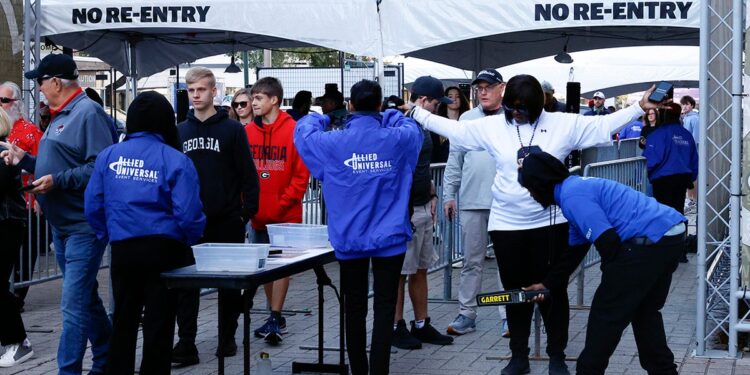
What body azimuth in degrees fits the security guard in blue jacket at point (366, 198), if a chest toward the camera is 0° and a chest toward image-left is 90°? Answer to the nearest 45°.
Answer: approximately 180°

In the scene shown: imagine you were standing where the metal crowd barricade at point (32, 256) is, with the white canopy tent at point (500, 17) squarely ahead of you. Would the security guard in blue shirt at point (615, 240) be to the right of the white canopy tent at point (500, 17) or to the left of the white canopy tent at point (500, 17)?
right

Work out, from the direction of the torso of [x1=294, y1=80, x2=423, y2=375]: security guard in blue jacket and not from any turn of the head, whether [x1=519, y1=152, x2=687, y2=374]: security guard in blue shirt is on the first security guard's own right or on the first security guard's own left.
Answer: on the first security guard's own right

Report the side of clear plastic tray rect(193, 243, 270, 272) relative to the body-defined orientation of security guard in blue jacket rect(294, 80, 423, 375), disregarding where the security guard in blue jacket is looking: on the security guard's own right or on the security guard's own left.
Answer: on the security guard's own left

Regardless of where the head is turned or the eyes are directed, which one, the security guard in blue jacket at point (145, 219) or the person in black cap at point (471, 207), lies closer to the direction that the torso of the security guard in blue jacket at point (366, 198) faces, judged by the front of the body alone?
the person in black cap

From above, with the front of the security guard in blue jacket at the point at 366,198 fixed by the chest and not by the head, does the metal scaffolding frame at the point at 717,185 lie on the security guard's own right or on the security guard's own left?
on the security guard's own right

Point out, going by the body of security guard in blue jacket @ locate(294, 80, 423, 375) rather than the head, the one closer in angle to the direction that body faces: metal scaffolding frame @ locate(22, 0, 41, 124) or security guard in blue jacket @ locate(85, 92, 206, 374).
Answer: the metal scaffolding frame

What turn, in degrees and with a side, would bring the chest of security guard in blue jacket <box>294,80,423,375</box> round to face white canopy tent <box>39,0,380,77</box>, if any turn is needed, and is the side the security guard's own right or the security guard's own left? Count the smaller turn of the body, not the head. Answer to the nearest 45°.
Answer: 0° — they already face it
